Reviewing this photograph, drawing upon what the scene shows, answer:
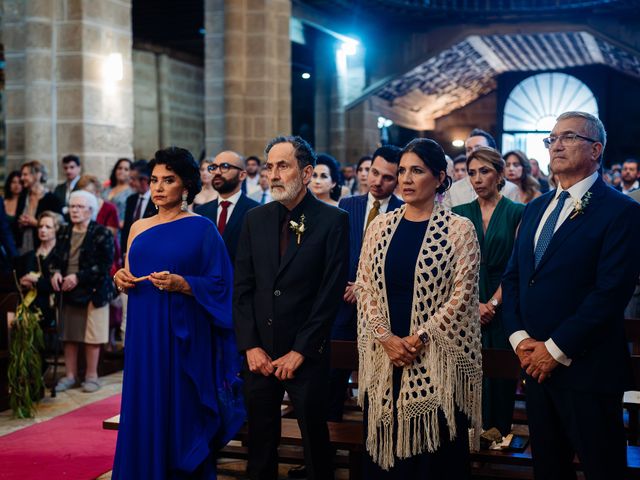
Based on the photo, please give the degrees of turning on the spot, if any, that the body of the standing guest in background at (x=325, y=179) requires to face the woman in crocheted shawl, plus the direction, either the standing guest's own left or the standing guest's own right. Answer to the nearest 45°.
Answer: approximately 45° to the standing guest's own left

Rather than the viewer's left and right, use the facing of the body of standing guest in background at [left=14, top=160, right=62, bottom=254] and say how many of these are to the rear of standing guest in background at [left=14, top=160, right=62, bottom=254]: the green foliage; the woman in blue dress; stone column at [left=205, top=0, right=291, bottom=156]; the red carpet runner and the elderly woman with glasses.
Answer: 1

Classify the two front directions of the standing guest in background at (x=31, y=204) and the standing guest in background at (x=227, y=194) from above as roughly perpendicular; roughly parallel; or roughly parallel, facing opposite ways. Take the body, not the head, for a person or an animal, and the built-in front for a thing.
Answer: roughly parallel

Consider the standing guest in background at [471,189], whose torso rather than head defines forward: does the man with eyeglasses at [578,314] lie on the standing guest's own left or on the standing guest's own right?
on the standing guest's own left

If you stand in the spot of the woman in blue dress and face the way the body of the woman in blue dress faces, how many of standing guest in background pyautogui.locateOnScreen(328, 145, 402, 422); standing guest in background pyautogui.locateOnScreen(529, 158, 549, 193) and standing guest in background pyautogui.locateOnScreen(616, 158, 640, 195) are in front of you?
0

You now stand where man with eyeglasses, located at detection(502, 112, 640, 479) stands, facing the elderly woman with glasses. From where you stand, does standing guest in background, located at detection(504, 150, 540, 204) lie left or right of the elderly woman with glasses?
right

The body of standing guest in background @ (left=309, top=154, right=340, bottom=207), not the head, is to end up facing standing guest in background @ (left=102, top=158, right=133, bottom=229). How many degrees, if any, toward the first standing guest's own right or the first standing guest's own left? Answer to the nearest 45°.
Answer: approximately 90° to the first standing guest's own right

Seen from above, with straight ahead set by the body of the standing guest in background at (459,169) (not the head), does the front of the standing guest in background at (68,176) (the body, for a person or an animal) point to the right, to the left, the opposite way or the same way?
the same way

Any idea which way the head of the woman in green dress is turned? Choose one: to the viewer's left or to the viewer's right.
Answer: to the viewer's left

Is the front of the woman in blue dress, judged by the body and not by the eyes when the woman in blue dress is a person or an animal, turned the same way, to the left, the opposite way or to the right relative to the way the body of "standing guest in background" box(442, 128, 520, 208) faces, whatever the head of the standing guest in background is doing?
the same way

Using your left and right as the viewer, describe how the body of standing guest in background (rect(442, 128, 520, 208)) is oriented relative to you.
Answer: facing the viewer and to the left of the viewer

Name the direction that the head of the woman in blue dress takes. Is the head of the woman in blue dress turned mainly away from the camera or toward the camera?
toward the camera

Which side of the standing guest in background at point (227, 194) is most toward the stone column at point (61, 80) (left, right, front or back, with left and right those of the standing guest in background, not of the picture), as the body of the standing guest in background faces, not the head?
right

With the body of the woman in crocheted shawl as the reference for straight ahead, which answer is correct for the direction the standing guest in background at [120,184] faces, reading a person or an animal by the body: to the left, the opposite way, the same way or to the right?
the same way

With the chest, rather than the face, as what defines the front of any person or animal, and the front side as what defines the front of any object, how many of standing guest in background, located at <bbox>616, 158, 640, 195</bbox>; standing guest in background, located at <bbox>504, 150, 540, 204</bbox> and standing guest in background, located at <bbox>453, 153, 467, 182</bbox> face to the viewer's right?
0

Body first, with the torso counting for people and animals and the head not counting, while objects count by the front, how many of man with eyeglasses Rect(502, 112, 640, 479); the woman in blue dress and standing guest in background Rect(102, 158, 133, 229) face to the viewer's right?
0
